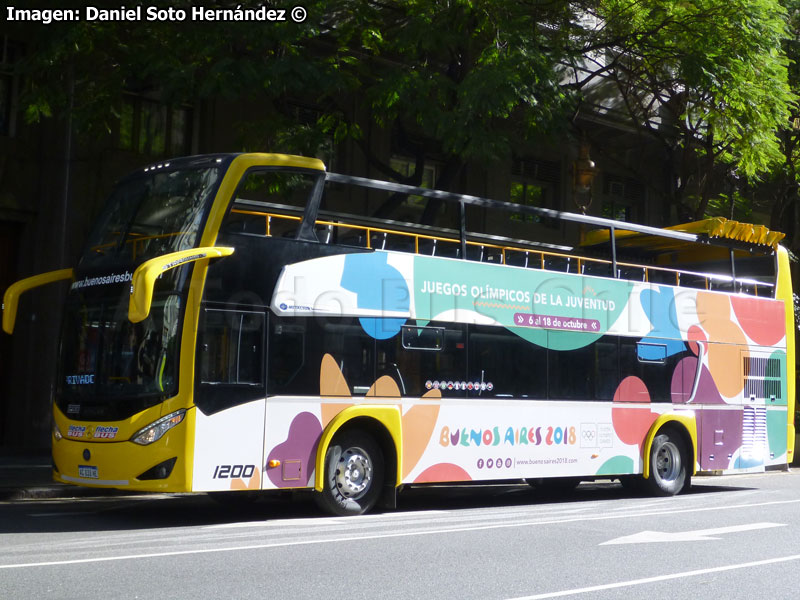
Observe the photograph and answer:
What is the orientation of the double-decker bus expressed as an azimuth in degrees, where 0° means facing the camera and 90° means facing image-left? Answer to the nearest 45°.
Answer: approximately 45°

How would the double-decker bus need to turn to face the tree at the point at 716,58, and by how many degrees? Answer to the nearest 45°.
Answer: approximately 180°
